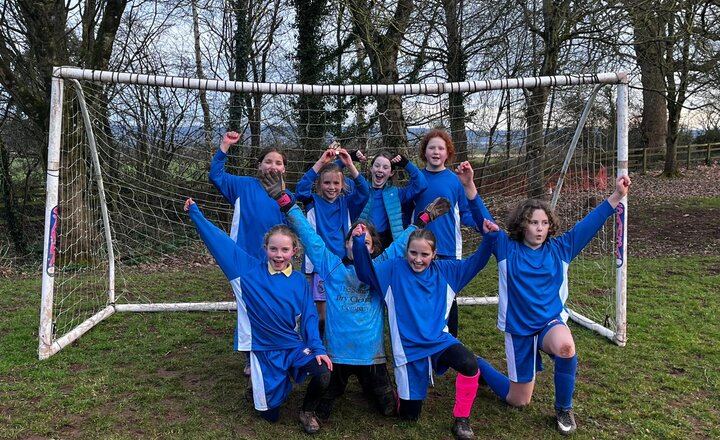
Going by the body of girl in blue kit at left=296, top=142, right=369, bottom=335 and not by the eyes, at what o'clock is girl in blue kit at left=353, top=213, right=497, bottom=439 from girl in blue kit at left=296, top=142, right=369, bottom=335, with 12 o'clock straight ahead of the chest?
girl in blue kit at left=353, top=213, right=497, bottom=439 is roughly at 11 o'clock from girl in blue kit at left=296, top=142, right=369, bottom=335.

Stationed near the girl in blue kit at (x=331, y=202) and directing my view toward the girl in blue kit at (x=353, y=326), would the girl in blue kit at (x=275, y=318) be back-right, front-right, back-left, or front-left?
front-right

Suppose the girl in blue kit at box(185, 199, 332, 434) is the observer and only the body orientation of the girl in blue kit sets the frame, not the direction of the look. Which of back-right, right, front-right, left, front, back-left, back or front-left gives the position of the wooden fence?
left

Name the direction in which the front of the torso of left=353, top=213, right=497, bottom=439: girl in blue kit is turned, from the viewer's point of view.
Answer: toward the camera

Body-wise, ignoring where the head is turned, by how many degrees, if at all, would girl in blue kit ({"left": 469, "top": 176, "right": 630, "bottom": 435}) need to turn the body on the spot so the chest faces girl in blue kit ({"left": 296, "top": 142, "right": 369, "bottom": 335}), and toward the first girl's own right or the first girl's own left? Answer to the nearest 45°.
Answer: approximately 135° to the first girl's own right

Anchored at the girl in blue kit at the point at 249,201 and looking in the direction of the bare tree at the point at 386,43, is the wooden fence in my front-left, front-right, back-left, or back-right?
front-right

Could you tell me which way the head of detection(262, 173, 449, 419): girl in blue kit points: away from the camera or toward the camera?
toward the camera

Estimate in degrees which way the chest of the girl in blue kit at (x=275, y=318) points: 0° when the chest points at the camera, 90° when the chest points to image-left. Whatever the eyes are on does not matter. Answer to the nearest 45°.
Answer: approximately 315°

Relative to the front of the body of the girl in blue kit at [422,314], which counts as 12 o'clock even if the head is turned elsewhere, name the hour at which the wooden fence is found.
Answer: The wooden fence is roughly at 7 o'clock from the girl in blue kit.

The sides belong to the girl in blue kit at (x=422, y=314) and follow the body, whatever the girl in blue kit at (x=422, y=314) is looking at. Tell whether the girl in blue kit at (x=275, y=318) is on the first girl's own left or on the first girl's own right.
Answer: on the first girl's own right

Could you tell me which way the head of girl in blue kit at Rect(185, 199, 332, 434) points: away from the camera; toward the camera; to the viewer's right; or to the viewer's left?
toward the camera

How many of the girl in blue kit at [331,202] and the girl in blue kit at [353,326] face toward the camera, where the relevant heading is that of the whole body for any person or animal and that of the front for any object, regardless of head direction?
2

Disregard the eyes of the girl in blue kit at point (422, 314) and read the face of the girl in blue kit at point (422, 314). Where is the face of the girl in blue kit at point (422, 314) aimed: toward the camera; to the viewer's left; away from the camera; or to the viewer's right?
toward the camera

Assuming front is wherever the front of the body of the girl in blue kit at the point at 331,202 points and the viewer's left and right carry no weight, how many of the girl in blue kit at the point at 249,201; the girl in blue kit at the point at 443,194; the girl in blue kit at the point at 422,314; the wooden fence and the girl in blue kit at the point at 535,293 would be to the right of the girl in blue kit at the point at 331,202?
1
